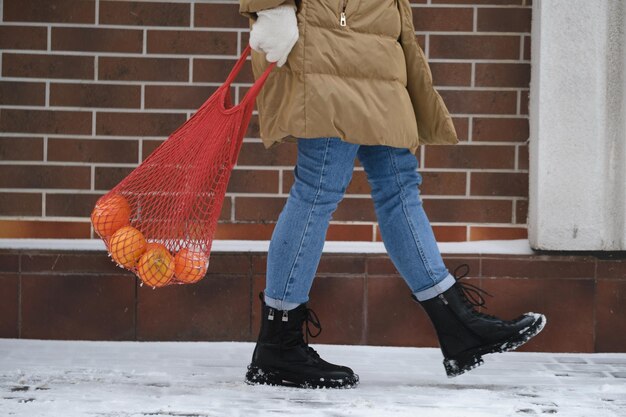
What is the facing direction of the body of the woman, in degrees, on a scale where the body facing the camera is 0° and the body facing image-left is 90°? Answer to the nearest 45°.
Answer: approximately 270°

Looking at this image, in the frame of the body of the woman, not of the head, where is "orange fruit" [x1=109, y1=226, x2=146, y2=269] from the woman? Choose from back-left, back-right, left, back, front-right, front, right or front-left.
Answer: back

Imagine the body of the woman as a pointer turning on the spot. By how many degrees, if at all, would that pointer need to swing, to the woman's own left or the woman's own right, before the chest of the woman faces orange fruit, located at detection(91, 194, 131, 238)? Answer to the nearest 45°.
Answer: approximately 180°

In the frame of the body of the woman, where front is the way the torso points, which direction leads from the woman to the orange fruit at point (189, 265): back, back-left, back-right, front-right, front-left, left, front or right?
back

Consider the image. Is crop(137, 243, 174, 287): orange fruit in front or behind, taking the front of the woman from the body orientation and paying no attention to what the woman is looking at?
behind
